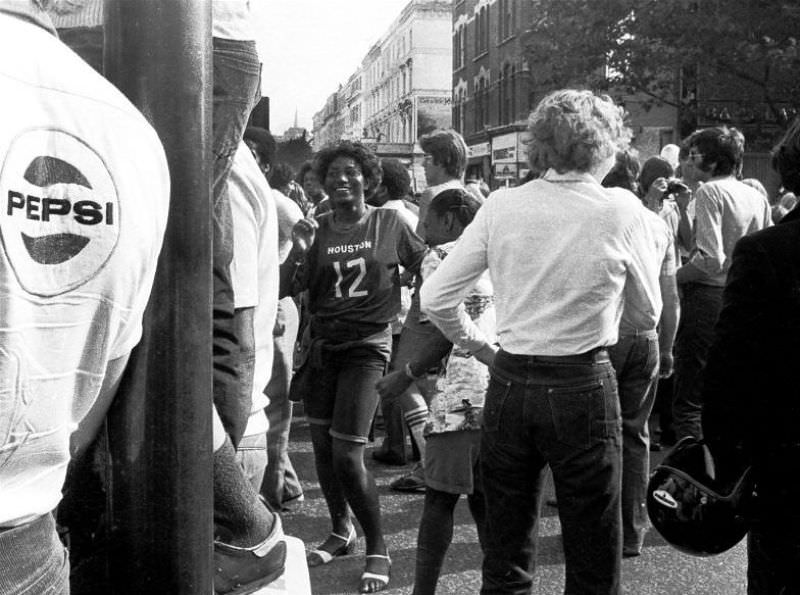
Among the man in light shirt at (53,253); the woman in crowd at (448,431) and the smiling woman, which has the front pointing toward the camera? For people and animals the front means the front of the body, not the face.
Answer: the smiling woman

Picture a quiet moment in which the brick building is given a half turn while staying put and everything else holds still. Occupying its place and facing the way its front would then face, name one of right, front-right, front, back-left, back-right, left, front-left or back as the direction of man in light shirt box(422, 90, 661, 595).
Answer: back-right

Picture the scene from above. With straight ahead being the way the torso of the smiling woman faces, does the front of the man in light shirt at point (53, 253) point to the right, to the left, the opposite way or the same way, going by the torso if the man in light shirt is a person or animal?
the opposite way

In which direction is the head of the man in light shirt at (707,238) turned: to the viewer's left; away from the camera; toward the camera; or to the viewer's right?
to the viewer's left

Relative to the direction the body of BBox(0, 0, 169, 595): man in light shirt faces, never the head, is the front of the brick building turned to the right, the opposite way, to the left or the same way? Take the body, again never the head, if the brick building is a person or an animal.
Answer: to the left

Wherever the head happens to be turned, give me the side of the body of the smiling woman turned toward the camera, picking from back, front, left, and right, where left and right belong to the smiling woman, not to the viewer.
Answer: front

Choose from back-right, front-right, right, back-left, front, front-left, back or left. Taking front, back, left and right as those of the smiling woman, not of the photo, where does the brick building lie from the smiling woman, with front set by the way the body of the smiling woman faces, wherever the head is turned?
back

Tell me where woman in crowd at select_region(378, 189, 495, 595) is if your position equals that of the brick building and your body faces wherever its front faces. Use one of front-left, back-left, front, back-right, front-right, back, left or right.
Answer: front-left

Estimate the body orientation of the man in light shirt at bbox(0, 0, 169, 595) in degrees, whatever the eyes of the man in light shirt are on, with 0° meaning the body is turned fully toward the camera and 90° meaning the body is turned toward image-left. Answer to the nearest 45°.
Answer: approximately 180°

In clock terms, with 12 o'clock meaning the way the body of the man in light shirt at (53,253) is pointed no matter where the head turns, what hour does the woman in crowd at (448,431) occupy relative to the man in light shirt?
The woman in crowd is roughly at 1 o'clock from the man in light shirt.

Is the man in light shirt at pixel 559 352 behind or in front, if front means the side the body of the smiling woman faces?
in front
